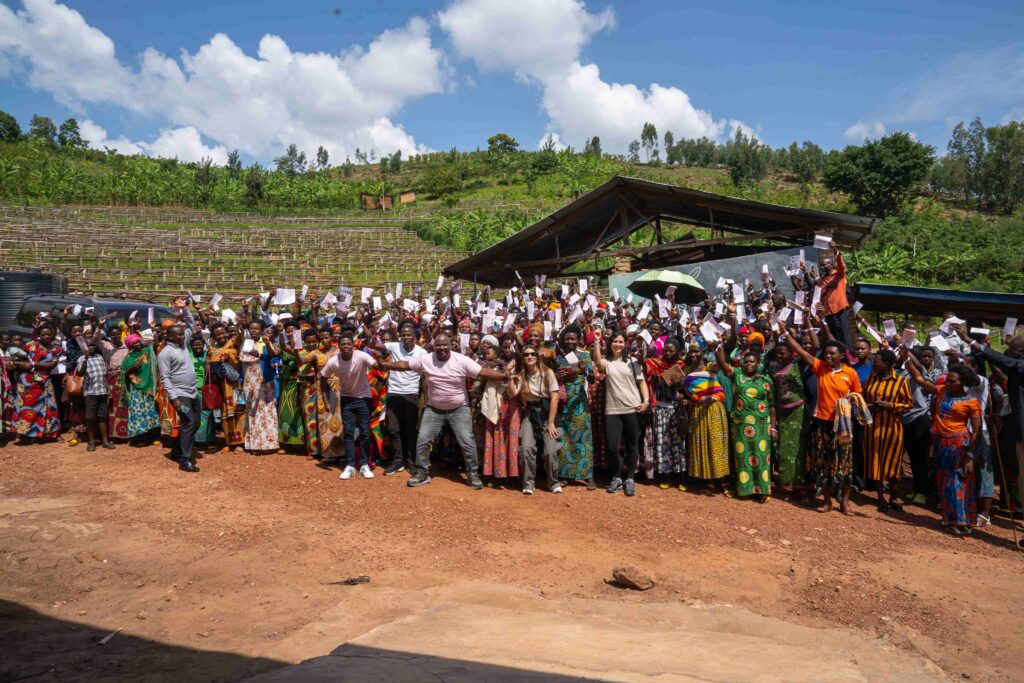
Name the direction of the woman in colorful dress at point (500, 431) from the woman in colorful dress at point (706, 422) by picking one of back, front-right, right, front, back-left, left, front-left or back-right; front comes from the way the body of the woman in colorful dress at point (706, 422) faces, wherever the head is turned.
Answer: right

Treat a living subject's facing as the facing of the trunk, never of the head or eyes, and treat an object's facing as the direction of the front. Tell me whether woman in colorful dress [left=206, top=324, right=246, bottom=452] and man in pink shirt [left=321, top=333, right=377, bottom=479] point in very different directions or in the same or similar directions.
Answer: same or similar directions

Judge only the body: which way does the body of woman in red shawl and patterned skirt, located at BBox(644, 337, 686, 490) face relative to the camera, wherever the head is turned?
toward the camera

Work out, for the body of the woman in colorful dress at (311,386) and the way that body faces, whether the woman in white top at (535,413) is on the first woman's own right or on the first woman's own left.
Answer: on the first woman's own left

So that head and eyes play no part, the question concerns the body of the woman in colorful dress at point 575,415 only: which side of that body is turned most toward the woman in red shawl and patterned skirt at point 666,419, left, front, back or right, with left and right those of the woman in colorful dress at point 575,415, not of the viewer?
left

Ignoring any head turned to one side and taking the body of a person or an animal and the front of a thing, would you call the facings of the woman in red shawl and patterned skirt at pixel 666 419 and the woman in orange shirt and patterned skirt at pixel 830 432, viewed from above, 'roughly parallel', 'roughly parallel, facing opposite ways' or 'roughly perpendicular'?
roughly parallel

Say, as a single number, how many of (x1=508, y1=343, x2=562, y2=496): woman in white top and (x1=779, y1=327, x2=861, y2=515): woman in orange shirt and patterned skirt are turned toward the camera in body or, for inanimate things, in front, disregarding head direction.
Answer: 2

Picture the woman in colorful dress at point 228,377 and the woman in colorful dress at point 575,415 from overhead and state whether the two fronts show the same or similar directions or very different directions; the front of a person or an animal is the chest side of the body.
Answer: same or similar directions

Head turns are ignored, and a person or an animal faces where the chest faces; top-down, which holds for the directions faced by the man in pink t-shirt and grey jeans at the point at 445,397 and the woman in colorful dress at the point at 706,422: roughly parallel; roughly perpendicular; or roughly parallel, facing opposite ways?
roughly parallel

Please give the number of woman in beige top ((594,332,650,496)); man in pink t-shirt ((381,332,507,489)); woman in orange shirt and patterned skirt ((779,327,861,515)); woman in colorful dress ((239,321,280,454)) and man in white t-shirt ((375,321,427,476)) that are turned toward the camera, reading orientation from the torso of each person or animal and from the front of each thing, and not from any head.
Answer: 5

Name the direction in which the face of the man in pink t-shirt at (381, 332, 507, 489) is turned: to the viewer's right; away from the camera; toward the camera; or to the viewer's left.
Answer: toward the camera

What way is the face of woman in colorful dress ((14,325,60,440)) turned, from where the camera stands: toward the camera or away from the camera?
toward the camera

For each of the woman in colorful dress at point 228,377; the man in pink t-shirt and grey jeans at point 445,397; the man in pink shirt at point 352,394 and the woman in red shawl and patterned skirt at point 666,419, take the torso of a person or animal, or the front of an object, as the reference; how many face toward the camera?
4

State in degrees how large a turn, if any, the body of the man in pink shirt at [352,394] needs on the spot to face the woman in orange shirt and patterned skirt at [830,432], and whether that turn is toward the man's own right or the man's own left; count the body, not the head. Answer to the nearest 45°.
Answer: approximately 90° to the man's own left

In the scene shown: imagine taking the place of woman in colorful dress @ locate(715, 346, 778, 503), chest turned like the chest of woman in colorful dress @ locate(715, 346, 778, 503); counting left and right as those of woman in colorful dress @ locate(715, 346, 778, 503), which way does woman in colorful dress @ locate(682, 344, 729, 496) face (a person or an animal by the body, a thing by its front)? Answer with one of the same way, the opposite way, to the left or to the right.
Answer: the same way

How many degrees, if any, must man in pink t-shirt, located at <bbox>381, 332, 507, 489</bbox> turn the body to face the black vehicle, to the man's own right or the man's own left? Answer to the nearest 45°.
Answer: approximately 135° to the man's own right

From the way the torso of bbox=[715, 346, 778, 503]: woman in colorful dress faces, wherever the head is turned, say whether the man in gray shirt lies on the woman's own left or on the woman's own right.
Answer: on the woman's own right
